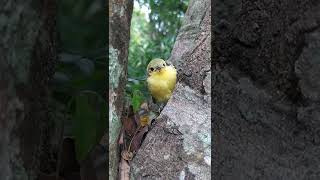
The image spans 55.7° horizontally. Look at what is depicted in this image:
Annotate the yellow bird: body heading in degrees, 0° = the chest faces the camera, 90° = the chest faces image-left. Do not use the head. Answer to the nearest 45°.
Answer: approximately 0°
